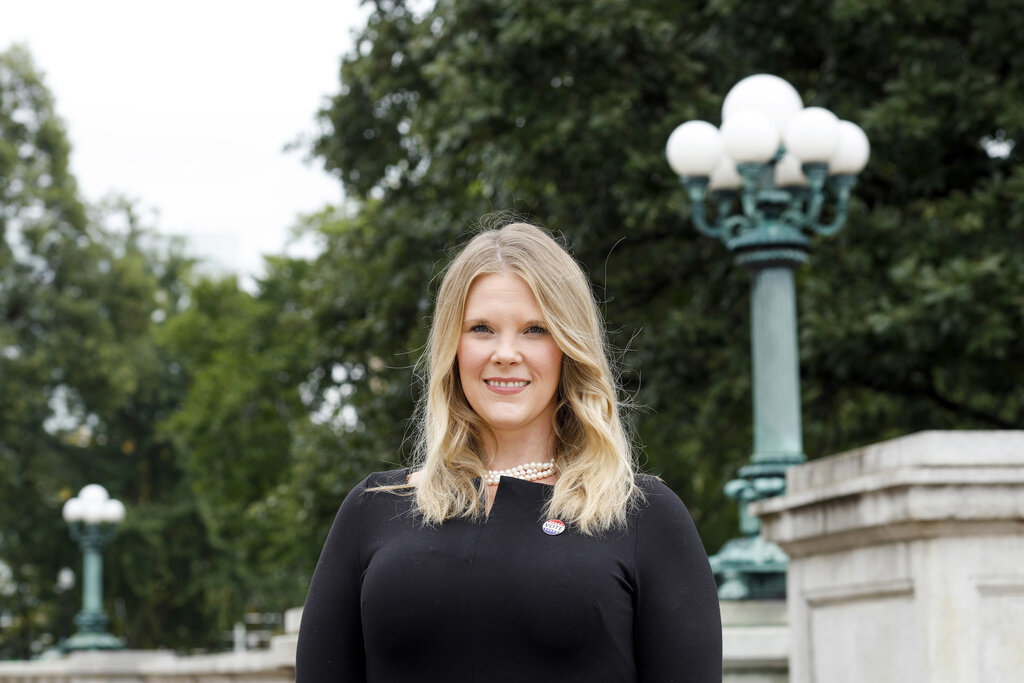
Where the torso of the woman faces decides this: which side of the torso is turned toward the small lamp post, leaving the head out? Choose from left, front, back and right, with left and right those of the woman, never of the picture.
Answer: back

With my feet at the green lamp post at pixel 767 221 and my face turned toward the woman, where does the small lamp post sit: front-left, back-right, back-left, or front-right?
back-right

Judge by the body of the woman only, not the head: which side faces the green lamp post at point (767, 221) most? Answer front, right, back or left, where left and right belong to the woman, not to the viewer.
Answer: back

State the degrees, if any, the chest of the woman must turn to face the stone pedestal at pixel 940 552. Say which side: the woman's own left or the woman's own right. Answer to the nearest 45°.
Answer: approximately 135° to the woman's own left

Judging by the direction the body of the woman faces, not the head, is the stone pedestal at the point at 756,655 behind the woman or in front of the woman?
behind

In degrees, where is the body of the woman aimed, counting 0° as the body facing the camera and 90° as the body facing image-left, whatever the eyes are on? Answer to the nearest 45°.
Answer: approximately 0°
